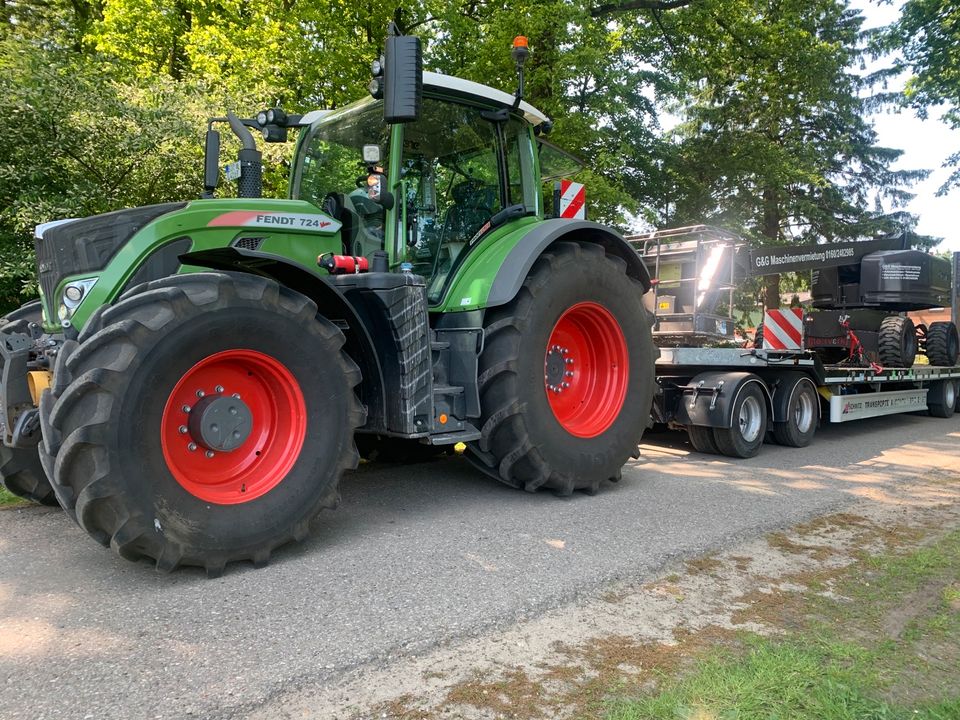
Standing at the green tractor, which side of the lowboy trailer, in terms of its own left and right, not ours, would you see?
front

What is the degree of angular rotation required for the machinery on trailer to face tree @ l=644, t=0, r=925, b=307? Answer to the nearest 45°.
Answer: approximately 135° to its right

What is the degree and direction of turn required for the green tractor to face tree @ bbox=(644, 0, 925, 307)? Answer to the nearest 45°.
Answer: approximately 180°

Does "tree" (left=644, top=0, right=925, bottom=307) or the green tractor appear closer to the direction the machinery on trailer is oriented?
the green tractor

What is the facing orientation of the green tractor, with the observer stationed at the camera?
facing the viewer and to the left of the viewer

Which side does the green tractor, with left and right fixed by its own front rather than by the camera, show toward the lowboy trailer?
back

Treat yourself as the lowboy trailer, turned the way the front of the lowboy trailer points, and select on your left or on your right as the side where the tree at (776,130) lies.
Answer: on your right

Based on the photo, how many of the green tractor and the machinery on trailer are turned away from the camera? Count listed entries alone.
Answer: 0

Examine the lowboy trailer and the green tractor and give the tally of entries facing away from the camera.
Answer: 0

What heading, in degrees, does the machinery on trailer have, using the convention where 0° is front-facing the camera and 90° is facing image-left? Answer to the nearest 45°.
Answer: approximately 45°

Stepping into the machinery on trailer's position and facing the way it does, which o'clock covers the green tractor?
The green tractor is roughly at 11 o'clock from the machinery on trailer.
